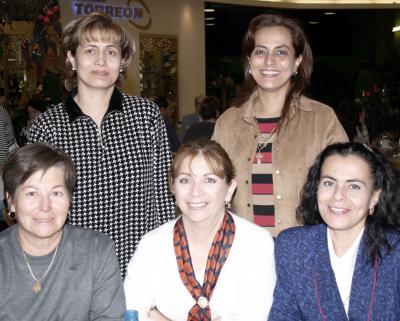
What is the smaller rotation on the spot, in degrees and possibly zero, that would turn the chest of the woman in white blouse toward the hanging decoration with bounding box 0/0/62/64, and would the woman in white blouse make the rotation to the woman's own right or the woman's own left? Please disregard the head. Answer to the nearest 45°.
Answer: approximately 135° to the woman's own right

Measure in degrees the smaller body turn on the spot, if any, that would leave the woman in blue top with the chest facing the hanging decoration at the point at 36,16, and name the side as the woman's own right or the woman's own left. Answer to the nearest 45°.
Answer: approximately 135° to the woman's own right

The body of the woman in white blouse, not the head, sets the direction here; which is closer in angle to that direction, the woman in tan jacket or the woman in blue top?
the woman in blue top

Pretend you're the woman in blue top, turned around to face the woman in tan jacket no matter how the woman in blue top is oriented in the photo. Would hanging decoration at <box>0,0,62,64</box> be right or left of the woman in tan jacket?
left

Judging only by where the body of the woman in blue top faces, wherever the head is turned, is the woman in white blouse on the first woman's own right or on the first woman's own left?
on the first woman's own right

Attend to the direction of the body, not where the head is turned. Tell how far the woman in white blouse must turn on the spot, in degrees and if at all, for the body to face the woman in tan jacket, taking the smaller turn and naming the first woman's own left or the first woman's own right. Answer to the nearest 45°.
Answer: approximately 135° to the first woman's own left

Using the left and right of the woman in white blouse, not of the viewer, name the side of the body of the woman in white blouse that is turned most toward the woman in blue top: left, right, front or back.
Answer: left

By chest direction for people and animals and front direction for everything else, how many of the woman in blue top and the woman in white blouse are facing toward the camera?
2
